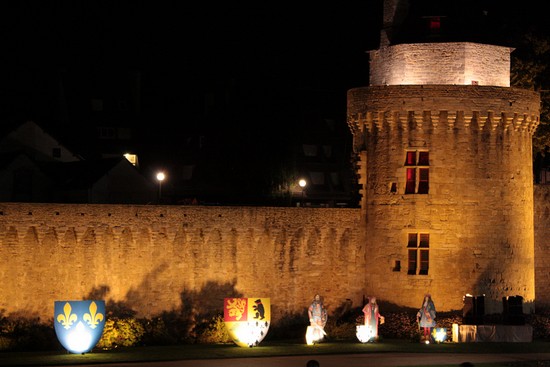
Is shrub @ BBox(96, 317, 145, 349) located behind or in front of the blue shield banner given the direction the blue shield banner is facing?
behind

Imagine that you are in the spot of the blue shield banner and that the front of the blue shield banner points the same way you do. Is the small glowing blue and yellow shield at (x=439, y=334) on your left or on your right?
on your left

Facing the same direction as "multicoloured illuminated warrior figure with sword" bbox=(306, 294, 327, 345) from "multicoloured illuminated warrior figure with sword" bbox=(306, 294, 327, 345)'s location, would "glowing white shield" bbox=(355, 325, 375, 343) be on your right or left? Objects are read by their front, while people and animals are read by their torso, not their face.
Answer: on your left

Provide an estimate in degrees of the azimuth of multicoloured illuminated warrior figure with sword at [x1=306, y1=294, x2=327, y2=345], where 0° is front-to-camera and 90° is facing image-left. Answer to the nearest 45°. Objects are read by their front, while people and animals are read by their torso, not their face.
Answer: approximately 0°

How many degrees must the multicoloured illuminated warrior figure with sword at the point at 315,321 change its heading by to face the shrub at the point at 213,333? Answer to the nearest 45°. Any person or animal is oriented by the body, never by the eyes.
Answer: approximately 90° to its right

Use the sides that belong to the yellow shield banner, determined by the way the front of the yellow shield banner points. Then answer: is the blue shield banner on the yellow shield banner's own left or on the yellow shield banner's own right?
on the yellow shield banner's own right

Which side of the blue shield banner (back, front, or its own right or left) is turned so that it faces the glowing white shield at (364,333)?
left

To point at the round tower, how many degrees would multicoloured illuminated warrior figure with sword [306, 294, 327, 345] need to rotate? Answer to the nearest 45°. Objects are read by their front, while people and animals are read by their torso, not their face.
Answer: approximately 135° to its left

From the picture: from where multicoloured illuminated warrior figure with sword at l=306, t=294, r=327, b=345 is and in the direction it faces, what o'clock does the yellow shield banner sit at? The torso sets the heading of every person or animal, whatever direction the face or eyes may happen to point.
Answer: The yellow shield banner is roughly at 2 o'clock from the multicoloured illuminated warrior figure with sword.

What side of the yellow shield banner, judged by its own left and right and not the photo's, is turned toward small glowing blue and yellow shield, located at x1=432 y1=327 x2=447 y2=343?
left
